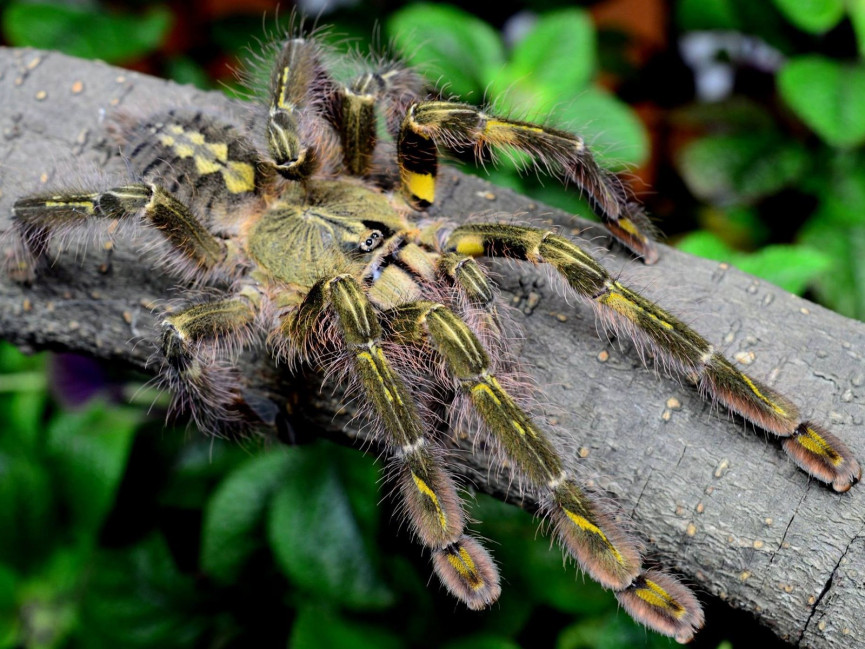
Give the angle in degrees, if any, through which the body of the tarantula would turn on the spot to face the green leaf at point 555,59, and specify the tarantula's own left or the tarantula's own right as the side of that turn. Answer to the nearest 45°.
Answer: approximately 135° to the tarantula's own left

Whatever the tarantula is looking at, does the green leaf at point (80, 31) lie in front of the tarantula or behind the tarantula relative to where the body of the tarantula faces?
behind

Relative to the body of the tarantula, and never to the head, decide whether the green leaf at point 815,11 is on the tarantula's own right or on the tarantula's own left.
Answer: on the tarantula's own left

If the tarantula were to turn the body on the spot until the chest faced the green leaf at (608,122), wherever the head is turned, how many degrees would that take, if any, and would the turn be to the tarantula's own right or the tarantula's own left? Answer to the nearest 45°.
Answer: approximately 90° to the tarantula's own left

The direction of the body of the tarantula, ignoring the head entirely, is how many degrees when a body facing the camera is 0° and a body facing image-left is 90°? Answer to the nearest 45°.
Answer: approximately 315°

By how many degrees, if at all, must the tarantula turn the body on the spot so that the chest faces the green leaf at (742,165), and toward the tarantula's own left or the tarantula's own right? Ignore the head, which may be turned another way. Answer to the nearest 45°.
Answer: approximately 90° to the tarantula's own left

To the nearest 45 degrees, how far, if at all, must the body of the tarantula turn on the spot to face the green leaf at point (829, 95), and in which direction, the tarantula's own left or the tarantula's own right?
approximately 90° to the tarantula's own left

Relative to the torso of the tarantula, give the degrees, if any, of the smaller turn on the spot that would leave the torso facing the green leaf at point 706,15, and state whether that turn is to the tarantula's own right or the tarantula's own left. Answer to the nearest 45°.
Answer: approximately 90° to the tarantula's own left

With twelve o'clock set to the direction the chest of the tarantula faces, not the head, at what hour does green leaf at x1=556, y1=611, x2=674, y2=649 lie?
The green leaf is roughly at 12 o'clock from the tarantula.
